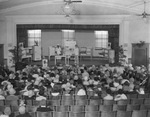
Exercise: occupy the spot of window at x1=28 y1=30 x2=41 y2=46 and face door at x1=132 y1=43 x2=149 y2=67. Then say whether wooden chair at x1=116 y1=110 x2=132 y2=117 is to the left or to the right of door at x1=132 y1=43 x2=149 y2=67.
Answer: right

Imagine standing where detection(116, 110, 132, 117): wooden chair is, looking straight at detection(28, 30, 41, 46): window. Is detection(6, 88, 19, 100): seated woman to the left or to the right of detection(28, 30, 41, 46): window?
left

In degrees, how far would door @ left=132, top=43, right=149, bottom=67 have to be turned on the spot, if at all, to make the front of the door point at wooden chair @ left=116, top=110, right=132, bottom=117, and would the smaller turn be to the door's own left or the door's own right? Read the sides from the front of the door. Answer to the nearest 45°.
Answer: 0° — it already faces it

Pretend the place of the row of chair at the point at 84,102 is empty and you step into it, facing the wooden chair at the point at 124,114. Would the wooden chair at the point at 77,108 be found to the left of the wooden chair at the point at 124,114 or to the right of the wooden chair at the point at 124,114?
right

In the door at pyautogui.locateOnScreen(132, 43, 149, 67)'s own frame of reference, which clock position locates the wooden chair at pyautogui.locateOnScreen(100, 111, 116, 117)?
The wooden chair is roughly at 12 o'clock from the door.

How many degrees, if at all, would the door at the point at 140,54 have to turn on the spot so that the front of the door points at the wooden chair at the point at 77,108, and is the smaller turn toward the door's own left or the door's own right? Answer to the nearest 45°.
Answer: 0° — it already faces it

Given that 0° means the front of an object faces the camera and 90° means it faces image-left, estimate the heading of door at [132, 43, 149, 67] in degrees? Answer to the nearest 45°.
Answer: approximately 0°

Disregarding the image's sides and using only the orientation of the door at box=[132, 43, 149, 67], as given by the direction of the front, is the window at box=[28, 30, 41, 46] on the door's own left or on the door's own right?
on the door's own right

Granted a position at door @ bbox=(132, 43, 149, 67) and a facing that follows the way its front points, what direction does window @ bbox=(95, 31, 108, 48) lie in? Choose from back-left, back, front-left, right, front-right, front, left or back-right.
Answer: back-right
